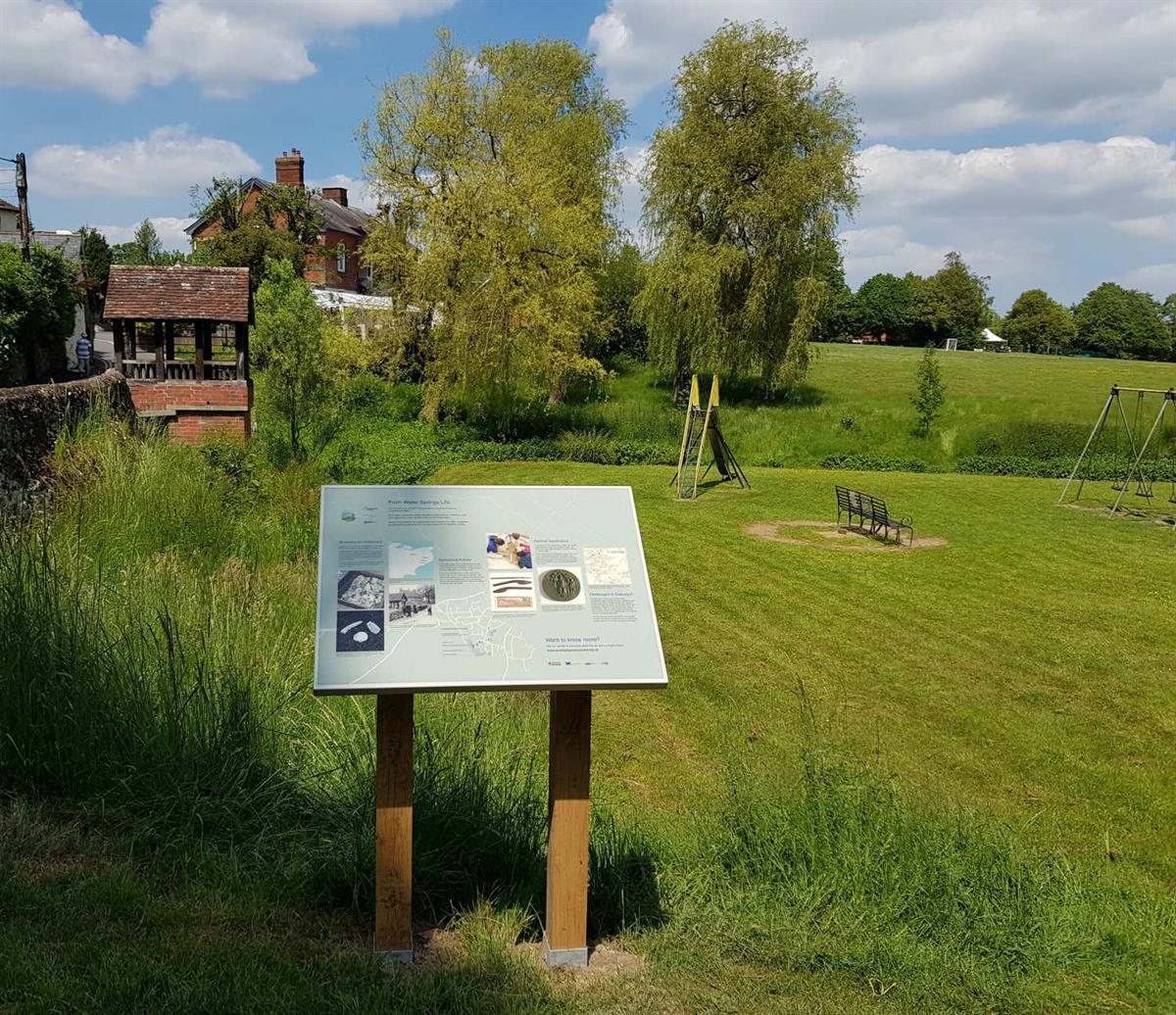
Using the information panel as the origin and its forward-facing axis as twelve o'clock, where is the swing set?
The swing set is roughly at 7 o'clock from the information panel.

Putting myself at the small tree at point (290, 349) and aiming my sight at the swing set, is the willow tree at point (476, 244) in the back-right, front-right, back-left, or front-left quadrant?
front-left

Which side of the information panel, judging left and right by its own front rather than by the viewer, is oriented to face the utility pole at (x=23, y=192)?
back

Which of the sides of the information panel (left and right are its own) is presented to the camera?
front

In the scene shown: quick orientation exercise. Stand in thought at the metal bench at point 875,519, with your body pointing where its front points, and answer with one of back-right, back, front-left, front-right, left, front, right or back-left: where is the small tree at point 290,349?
back-left

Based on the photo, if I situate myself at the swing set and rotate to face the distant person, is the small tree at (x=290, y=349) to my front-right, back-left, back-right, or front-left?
front-left

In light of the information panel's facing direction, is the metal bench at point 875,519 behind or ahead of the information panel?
behind

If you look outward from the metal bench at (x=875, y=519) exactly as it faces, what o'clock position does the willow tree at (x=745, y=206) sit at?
The willow tree is roughly at 10 o'clock from the metal bench.

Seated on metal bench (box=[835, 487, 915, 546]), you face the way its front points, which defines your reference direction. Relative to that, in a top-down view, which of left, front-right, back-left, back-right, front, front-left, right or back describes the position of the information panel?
back-right

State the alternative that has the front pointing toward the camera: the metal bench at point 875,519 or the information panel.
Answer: the information panel

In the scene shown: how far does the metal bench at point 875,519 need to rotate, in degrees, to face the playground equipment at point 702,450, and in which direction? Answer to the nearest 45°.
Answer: approximately 90° to its left
